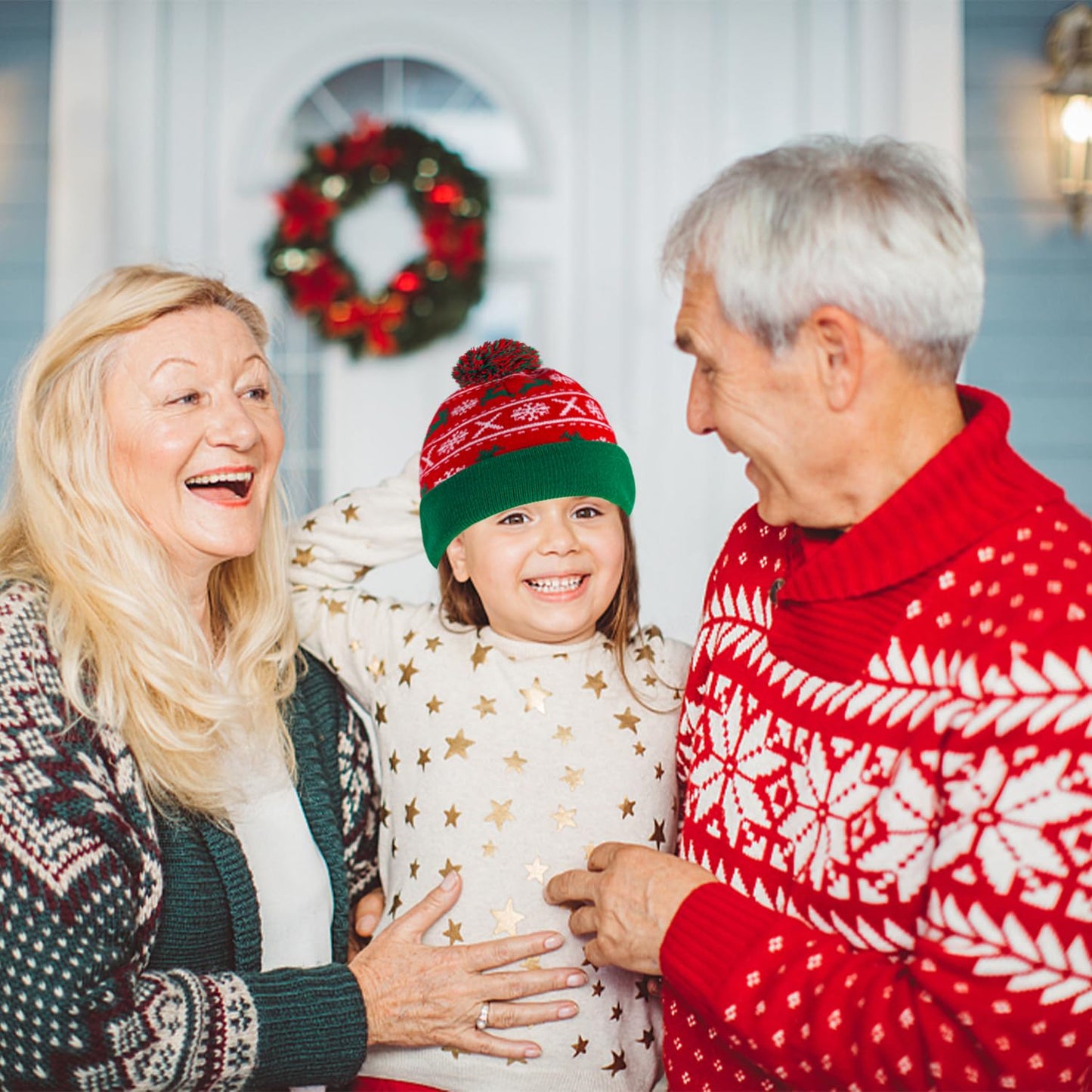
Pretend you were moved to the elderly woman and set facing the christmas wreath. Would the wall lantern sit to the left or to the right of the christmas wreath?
right

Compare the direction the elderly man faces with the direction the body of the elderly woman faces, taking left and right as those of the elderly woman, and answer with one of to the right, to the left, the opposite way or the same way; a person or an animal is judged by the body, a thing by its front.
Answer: to the right

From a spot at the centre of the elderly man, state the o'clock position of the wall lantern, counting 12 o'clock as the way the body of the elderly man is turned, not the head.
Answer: The wall lantern is roughly at 5 o'clock from the elderly man.

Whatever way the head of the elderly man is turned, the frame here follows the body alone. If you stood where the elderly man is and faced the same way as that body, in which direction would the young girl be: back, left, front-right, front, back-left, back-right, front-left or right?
right

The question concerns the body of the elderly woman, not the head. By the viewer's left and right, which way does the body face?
facing the viewer and to the right of the viewer

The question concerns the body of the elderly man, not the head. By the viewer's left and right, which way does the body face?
facing the viewer and to the left of the viewer

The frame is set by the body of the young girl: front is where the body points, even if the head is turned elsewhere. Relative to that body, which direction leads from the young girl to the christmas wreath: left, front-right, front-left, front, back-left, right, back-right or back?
back

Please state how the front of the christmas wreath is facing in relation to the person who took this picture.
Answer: facing the viewer

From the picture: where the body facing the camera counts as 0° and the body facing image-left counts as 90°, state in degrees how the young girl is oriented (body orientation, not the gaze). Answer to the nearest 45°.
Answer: approximately 0°

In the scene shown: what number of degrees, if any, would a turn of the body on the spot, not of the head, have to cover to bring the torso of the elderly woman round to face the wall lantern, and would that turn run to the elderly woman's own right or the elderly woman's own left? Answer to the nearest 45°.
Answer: approximately 90° to the elderly woman's own left

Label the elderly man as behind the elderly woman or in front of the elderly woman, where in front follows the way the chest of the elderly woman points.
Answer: in front

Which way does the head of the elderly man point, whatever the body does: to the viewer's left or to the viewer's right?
to the viewer's left

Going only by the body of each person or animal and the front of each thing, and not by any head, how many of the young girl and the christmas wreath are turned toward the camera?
2

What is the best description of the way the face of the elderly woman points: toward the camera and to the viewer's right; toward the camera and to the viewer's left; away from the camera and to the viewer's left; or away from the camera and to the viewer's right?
toward the camera and to the viewer's right
